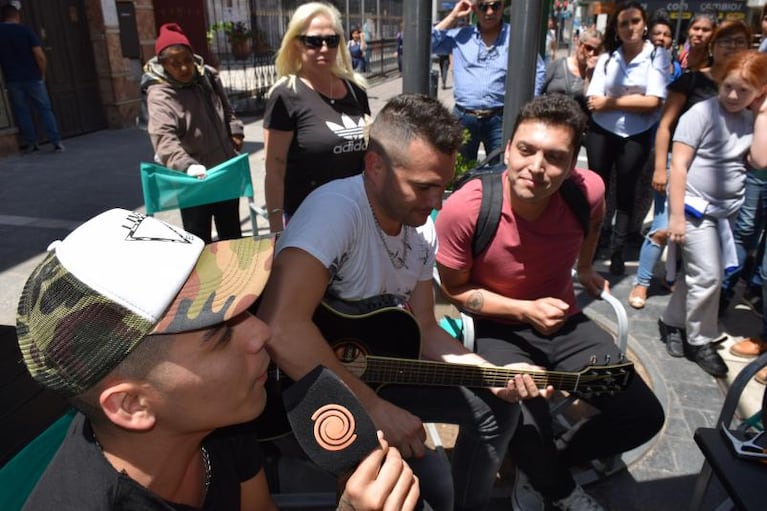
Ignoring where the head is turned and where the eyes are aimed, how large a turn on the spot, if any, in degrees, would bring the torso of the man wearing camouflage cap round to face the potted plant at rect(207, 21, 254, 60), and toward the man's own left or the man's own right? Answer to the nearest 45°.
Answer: approximately 90° to the man's own left

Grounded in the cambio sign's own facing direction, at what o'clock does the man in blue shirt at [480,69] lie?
The man in blue shirt is roughly at 12 o'clock from the cambio sign.

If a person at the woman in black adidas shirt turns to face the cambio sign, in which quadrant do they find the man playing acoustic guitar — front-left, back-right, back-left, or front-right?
back-right

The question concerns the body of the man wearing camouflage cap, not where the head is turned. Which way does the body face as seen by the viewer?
to the viewer's right

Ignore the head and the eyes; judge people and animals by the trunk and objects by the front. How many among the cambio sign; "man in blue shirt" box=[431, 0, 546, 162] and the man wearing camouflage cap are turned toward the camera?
2

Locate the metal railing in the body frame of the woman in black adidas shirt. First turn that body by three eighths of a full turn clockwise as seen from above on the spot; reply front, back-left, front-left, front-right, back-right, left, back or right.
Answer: right

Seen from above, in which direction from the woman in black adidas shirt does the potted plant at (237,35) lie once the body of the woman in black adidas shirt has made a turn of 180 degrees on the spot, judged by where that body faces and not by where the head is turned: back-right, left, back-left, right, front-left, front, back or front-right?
front-right

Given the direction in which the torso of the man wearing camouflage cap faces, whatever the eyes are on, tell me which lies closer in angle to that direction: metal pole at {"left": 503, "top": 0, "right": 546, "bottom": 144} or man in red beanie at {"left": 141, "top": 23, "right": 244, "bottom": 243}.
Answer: the metal pole

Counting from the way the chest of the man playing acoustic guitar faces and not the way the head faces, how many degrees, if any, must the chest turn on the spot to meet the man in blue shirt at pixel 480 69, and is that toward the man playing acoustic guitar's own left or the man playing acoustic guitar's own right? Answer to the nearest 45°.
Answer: approximately 135° to the man playing acoustic guitar's own left
